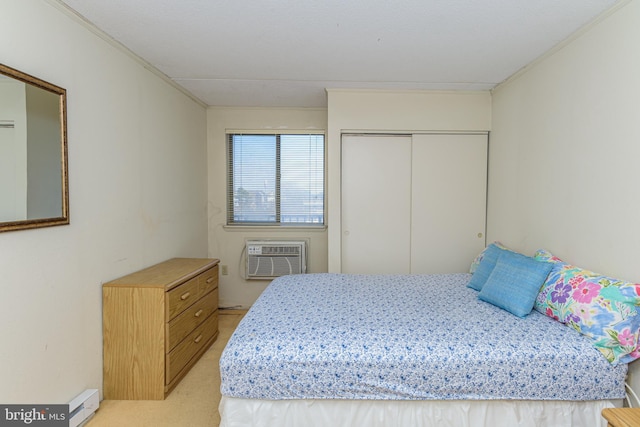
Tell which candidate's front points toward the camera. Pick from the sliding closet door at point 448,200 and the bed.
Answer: the sliding closet door

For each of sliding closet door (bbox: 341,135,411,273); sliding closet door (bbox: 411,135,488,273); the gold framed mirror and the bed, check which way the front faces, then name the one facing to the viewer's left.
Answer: the bed

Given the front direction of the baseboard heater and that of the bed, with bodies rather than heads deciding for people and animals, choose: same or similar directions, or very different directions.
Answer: very different directions

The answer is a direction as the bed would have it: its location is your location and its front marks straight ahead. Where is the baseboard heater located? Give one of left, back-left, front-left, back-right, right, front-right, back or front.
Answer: front

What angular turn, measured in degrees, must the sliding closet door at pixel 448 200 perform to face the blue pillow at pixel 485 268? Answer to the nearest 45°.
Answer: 0° — it already faces it

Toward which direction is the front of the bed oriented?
to the viewer's left

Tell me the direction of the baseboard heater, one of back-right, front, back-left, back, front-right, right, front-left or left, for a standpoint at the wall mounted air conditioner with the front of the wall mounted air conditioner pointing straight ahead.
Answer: front-right

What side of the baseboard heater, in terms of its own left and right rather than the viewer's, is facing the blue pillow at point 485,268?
front

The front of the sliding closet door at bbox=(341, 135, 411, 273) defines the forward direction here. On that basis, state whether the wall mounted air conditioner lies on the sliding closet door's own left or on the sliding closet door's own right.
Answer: on the sliding closet door's own right

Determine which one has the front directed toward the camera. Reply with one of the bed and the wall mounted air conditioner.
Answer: the wall mounted air conditioner

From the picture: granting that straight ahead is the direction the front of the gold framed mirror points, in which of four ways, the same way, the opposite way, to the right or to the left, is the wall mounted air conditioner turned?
to the right

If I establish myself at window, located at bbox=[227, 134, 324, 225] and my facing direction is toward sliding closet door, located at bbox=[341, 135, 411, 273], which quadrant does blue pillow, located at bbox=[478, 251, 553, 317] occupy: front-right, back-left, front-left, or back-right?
front-right

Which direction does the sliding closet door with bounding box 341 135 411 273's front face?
toward the camera

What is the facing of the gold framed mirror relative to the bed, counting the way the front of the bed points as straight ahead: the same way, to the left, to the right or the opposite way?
the opposite way

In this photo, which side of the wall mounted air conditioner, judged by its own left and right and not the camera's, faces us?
front

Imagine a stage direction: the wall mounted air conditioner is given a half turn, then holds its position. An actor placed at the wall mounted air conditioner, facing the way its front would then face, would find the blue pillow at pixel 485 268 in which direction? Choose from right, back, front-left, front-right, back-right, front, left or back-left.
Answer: back-right

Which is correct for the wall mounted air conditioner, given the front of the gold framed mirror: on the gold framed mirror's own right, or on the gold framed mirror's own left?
on the gold framed mirror's own left

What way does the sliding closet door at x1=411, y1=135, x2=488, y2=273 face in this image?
toward the camera

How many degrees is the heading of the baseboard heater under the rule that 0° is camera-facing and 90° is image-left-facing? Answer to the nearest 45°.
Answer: approximately 315°

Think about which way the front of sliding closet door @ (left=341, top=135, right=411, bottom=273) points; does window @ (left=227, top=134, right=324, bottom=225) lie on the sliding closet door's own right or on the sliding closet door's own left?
on the sliding closet door's own right
